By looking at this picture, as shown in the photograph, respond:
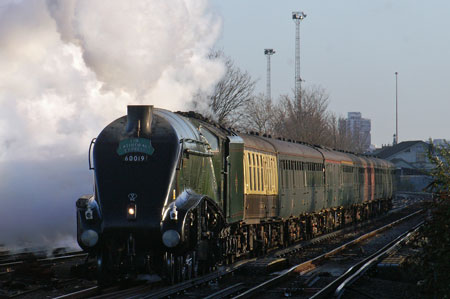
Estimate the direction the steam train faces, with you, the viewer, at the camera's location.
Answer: facing the viewer and to the left of the viewer
